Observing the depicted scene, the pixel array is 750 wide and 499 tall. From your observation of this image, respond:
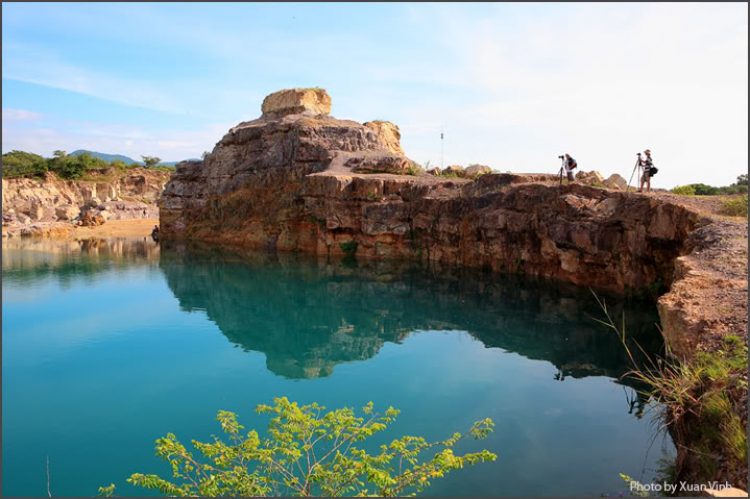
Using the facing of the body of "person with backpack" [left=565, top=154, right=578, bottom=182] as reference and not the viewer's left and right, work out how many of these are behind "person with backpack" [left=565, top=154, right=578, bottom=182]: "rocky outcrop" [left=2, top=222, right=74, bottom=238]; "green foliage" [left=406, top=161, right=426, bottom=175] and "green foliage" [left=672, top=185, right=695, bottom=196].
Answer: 1

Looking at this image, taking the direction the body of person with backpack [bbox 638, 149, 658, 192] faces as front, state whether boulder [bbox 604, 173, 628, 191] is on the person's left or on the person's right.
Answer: on the person's right

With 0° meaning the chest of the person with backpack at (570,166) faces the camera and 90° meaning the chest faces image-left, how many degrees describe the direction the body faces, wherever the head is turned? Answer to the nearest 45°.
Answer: approximately 90°

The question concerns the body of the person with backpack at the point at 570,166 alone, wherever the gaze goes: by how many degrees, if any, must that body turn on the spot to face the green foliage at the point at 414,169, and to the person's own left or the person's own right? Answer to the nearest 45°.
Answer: approximately 45° to the person's own right

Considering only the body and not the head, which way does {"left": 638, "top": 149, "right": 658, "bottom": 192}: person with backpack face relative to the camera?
to the viewer's left

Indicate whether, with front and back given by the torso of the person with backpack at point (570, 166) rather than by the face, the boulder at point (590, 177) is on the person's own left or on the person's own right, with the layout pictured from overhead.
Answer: on the person's own right

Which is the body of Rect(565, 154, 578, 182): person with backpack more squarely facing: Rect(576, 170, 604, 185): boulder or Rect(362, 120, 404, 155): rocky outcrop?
the rocky outcrop

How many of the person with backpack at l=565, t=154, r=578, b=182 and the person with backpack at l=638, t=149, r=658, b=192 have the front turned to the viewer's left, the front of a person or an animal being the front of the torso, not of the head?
2

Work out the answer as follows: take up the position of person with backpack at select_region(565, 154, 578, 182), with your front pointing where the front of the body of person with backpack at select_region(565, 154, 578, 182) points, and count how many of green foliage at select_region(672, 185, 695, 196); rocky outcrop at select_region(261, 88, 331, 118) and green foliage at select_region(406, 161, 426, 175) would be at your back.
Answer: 1

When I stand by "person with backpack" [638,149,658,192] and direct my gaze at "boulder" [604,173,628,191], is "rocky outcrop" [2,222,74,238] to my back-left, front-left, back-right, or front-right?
front-left
